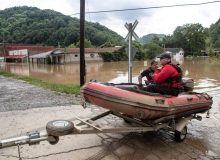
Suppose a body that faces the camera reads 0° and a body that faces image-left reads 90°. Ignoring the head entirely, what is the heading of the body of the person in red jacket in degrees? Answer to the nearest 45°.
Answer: approximately 90°
